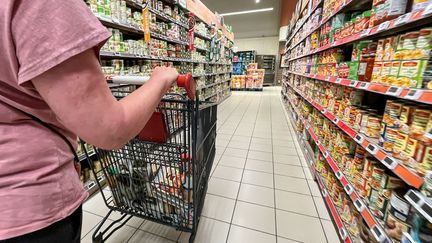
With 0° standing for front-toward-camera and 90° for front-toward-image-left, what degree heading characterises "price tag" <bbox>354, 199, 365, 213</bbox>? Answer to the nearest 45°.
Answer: approximately 45°

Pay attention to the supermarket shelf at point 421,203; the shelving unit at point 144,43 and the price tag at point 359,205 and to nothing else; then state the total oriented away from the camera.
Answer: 0

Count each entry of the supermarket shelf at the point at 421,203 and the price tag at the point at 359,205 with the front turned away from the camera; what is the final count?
0

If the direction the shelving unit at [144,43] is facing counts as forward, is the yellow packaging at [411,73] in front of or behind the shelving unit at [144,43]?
in front

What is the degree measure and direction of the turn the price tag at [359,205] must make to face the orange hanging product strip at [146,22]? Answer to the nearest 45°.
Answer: approximately 45° to its right

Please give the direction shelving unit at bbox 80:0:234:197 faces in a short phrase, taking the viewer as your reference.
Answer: facing the viewer and to the right of the viewer

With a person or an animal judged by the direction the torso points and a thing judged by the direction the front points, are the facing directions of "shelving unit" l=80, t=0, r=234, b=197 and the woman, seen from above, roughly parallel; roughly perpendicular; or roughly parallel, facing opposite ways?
roughly perpendicular

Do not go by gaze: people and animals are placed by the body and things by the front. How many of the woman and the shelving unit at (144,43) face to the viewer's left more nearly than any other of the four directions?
0

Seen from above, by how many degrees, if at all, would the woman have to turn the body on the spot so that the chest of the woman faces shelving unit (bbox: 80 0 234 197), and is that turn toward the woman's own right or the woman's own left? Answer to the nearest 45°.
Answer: approximately 45° to the woman's own left

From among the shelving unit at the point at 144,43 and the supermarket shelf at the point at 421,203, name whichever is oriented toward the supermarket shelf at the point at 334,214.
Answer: the shelving unit
